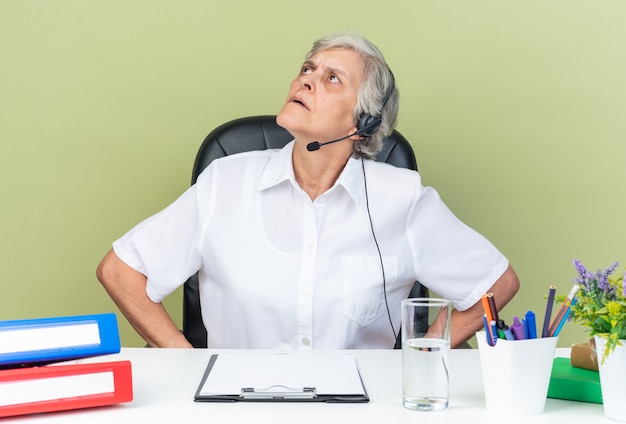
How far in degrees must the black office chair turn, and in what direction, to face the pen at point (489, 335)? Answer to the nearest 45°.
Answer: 0° — it already faces it

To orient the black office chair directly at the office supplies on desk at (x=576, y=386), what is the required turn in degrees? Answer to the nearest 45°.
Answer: approximately 45° to its left

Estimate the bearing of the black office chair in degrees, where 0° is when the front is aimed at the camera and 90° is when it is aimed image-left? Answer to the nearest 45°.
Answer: approximately 0°

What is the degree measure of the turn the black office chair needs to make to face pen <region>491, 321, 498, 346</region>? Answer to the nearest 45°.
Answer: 0° — it already faces it

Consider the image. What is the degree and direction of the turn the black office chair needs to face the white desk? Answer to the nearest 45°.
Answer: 0° — it already faces it
